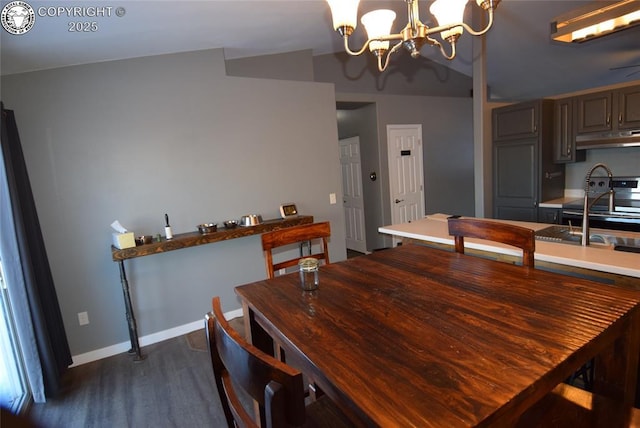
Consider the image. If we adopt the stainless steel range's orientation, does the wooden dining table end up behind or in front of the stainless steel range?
in front

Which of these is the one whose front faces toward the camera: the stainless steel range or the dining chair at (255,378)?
the stainless steel range

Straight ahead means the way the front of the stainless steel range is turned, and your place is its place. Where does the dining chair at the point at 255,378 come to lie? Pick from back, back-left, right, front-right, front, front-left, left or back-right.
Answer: front

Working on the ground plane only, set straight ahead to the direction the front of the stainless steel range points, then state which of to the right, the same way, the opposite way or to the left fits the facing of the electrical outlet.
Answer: to the left

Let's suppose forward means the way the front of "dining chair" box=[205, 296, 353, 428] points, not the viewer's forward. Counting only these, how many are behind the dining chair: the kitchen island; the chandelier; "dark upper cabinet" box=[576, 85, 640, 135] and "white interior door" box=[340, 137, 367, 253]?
0

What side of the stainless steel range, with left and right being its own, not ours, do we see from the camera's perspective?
front

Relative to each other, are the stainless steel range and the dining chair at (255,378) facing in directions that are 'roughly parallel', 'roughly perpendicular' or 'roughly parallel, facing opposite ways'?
roughly parallel, facing opposite ways

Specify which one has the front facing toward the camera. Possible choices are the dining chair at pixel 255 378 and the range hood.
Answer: the range hood

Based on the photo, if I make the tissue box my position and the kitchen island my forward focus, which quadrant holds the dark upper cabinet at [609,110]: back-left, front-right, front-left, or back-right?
front-left

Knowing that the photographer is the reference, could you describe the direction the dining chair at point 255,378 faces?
facing away from the viewer and to the right of the viewer

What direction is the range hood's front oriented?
toward the camera

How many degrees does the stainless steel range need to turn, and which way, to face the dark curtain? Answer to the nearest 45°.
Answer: approximately 45° to its right

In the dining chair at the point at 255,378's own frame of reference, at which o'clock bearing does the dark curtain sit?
The dark curtain is roughly at 9 o'clock from the dining chair.

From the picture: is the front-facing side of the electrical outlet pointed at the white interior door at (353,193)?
no

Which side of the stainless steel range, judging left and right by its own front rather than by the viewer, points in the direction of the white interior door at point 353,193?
right

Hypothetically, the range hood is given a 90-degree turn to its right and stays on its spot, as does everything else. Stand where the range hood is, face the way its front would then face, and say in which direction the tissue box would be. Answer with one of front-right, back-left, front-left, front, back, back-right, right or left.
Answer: front-left
